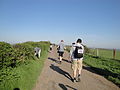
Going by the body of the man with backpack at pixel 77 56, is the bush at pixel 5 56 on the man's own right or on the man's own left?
on the man's own left

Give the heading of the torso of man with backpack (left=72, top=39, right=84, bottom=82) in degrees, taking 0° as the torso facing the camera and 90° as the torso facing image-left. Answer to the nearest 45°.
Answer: approximately 180°
